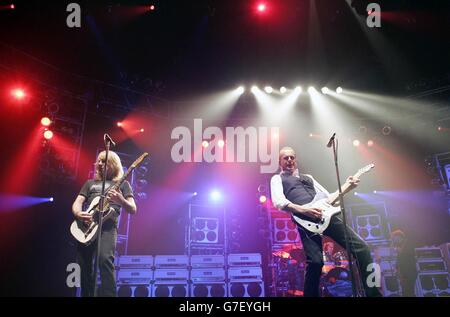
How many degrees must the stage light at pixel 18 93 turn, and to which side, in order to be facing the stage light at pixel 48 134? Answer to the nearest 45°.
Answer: approximately 135° to its left

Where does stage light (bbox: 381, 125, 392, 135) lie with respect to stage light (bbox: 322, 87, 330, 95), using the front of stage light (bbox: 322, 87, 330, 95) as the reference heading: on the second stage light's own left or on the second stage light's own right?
on the second stage light's own left

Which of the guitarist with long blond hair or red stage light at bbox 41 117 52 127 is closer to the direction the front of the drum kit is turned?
the guitarist with long blond hair

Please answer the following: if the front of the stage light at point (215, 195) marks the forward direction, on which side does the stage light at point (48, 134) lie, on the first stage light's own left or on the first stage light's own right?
on the first stage light's own right

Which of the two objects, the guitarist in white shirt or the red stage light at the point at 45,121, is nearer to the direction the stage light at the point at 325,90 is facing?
the guitarist in white shirt

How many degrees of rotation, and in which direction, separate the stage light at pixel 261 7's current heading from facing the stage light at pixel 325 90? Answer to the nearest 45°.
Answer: approximately 135° to its left

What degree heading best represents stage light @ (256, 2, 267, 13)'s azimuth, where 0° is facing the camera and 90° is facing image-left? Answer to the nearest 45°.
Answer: approximately 0°

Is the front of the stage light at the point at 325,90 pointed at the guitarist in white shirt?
yes

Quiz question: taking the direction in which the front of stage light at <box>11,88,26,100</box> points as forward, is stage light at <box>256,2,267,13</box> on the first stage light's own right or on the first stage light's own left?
on the first stage light's own left

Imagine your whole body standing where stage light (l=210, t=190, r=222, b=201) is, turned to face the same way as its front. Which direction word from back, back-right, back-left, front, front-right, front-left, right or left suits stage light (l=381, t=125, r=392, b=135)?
left
